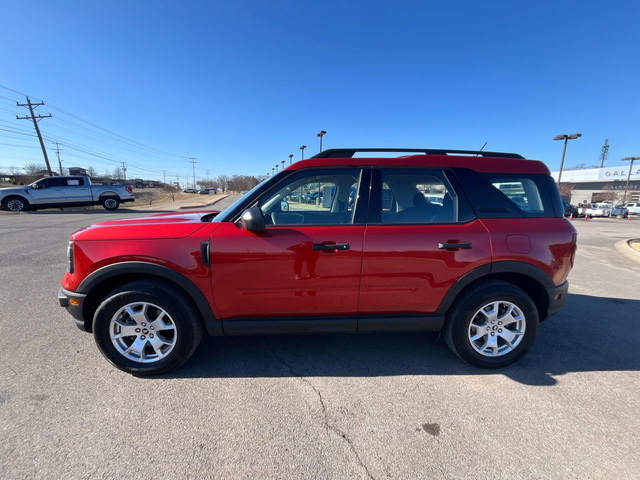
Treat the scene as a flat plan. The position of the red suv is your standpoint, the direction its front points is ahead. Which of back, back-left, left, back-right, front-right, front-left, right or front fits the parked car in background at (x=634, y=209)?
back-right

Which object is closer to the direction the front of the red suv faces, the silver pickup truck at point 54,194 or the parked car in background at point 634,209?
the silver pickup truck

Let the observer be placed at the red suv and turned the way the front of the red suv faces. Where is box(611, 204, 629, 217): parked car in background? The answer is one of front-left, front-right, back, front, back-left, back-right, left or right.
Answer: back-right

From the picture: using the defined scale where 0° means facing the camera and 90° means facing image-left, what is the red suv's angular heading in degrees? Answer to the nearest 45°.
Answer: approximately 90°

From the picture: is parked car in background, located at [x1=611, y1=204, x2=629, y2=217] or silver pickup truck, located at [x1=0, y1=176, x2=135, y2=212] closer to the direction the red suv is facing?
the silver pickup truck
